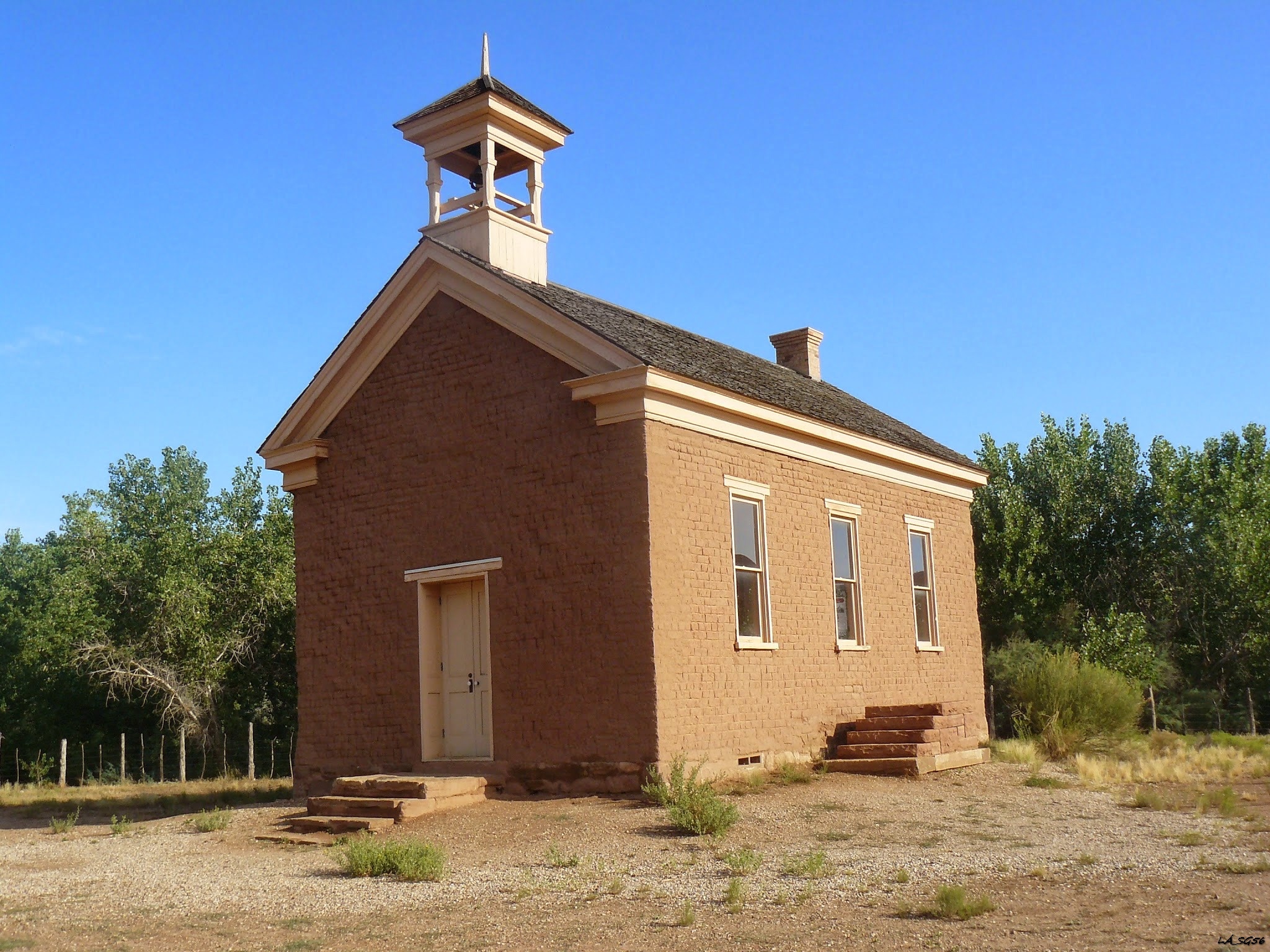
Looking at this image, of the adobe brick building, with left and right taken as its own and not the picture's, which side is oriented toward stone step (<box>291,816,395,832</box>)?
front

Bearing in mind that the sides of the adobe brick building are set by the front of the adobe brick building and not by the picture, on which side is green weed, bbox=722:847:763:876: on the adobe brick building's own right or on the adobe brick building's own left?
on the adobe brick building's own left

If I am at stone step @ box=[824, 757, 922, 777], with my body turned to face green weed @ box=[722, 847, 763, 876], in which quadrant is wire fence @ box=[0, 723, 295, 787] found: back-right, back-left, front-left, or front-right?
back-right

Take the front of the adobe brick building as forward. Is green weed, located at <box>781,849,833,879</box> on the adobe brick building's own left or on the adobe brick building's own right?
on the adobe brick building's own left

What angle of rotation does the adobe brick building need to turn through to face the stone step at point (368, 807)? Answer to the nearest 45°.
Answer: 0° — it already faces it

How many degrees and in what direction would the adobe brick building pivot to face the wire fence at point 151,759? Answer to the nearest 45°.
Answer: approximately 90° to its right

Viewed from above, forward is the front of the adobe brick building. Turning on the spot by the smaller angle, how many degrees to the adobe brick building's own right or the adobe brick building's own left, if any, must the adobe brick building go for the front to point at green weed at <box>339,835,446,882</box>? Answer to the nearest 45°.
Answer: approximately 45° to the adobe brick building's own left

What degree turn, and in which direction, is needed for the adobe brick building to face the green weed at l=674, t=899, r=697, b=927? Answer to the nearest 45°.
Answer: approximately 45° to its left

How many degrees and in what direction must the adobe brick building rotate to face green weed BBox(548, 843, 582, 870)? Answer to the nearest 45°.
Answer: approximately 45° to its left

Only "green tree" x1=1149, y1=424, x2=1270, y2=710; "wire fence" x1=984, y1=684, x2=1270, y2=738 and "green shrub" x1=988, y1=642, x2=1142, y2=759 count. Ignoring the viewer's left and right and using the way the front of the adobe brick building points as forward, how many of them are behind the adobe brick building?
3

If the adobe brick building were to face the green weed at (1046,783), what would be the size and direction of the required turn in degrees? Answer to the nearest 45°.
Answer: approximately 135° to its left

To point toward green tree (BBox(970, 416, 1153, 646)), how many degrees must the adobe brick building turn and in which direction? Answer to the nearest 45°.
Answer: approximately 180°

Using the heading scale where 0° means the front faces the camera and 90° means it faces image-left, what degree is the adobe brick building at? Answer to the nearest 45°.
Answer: approximately 45°

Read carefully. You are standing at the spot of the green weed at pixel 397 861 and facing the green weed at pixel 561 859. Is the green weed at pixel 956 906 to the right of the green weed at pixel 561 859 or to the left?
right

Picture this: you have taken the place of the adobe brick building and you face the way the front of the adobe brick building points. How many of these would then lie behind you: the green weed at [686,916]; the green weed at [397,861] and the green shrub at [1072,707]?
1

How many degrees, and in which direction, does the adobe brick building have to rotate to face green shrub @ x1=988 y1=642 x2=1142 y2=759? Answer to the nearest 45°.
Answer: approximately 180°
